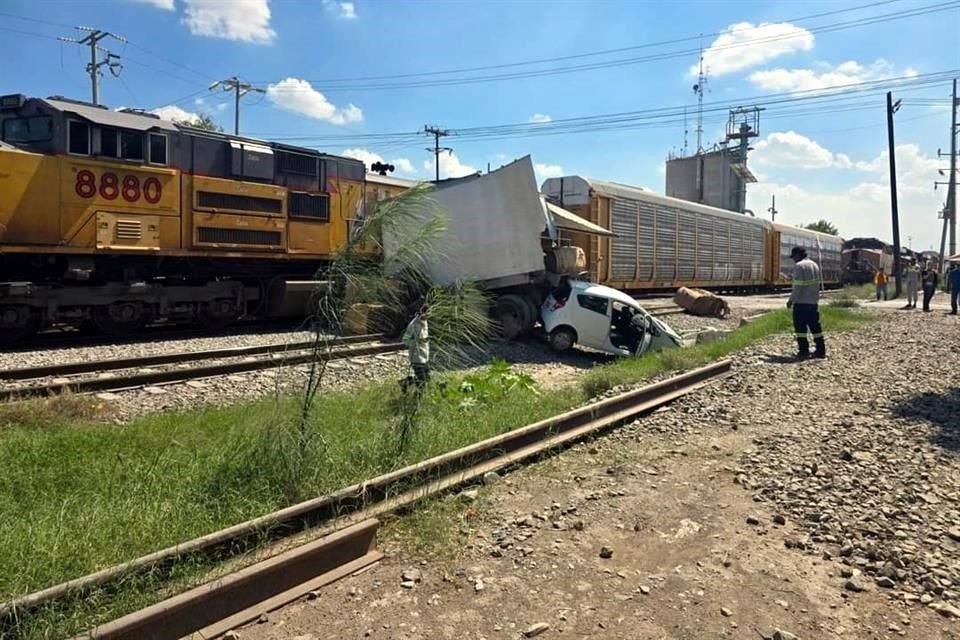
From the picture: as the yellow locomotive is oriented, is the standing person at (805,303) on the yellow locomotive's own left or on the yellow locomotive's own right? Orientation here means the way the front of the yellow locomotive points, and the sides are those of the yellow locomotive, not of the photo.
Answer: on the yellow locomotive's own left

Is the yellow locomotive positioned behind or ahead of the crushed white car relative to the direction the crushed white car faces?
behind

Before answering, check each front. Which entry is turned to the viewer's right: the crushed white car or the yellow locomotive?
the crushed white car

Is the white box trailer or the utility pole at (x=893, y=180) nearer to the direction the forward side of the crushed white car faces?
the utility pole

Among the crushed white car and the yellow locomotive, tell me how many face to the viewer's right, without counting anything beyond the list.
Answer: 1

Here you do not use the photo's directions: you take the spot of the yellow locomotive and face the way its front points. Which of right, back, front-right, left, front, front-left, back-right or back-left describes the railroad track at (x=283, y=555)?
front-left

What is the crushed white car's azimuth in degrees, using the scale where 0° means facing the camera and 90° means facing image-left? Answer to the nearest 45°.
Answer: approximately 270°

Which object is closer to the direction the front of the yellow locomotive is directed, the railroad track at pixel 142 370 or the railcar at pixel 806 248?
the railroad track

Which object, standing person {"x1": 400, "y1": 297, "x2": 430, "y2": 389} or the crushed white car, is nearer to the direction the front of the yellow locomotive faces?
the standing person
